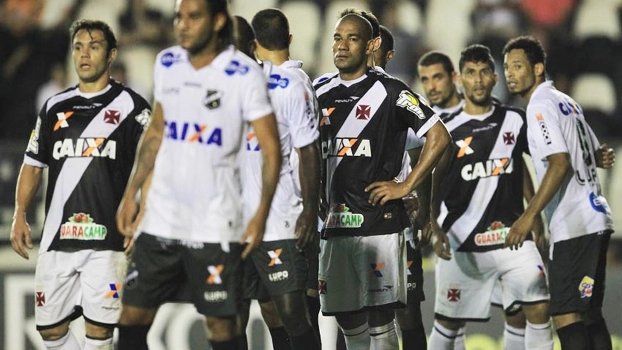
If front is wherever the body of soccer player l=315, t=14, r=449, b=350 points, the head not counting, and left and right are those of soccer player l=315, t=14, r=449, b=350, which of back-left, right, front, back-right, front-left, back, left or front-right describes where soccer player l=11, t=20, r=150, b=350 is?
front-right

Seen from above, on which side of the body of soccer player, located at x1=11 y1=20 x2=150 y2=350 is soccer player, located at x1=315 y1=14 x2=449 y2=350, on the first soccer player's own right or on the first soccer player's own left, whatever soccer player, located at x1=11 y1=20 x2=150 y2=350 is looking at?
on the first soccer player's own left
